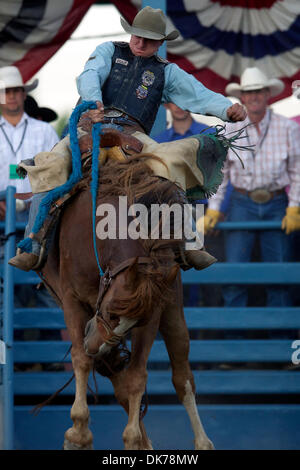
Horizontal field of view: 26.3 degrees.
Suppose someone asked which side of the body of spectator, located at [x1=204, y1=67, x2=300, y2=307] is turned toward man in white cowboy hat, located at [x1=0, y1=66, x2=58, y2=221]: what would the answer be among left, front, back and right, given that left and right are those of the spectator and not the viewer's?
right

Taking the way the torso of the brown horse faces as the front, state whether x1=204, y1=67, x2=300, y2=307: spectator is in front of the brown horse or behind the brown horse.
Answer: behind

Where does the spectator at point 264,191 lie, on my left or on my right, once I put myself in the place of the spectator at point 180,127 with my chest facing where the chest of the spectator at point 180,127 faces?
on my left

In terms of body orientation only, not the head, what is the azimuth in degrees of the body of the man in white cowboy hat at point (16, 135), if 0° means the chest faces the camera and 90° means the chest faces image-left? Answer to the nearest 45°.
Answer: approximately 0°
